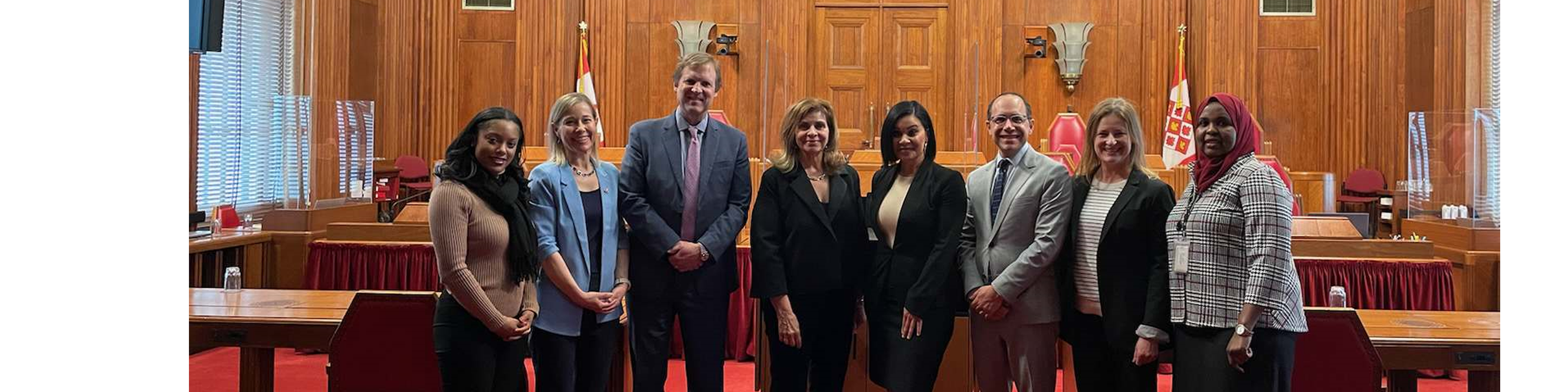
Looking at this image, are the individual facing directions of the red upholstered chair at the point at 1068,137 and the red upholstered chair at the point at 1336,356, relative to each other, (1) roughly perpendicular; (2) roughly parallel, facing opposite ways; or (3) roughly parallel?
roughly parallel, facing opposite ways

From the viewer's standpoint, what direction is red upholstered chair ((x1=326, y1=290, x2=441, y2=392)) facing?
away from the camera

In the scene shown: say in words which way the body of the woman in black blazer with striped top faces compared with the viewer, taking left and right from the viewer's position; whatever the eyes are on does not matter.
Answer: facing the viewer and to the left of the viewer

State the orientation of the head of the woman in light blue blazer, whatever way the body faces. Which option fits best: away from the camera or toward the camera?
toward the camera

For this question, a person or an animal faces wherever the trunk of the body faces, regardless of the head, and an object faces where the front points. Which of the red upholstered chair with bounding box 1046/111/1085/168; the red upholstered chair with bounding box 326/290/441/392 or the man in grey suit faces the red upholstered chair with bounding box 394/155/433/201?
the red upholstered chair with bounding box 326/290/441/392

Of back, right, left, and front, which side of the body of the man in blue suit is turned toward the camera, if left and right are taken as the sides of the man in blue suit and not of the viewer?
front

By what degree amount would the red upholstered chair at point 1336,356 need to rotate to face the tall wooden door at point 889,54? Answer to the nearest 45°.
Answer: approximately 45° to its left

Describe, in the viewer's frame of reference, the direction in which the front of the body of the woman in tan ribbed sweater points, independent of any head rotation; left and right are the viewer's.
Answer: facing the viewer and to the right of the viewer

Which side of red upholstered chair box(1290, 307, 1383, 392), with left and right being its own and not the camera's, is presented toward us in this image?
back

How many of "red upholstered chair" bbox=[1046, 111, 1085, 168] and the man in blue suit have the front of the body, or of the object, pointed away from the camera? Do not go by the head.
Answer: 0

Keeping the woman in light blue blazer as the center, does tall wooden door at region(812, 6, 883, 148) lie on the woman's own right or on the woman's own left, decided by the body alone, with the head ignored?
on the woman's own left

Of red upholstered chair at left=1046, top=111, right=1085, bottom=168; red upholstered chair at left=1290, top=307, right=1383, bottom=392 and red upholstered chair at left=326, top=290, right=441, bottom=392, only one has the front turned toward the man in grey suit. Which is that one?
red upholstered chair at left=1046, top=111, right=1085, bottom=168

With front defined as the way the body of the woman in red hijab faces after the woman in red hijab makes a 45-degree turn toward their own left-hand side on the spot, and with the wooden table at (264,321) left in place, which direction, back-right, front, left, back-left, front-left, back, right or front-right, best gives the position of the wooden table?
right

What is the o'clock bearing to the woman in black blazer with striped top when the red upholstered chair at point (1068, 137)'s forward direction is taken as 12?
The woman in black blazer with striped top is roughly at 12 o'clock from the red upholstered chair.

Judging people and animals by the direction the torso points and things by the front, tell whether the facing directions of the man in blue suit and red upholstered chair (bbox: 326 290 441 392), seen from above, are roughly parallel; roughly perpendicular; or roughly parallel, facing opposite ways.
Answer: roughly parallel, facing opposite ways

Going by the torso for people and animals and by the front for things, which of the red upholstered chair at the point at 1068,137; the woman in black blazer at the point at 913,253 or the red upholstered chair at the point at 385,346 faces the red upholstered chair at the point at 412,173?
the red upholstered chair at the point at 385,346

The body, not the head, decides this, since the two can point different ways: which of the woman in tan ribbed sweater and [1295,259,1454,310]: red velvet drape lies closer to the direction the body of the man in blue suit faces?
the woman in tan ribbed sweater

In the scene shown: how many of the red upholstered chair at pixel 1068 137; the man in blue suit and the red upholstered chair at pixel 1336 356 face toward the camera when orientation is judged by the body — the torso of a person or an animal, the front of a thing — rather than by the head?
2

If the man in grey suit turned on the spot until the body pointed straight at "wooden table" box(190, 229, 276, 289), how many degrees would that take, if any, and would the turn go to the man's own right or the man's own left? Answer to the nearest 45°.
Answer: approximately 90° to the man's own right

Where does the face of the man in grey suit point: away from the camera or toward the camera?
toward the camera

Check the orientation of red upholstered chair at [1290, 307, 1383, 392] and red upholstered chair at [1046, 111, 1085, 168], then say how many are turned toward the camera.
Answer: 1

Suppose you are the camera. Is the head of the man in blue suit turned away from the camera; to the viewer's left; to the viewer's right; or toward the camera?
toward the camera
